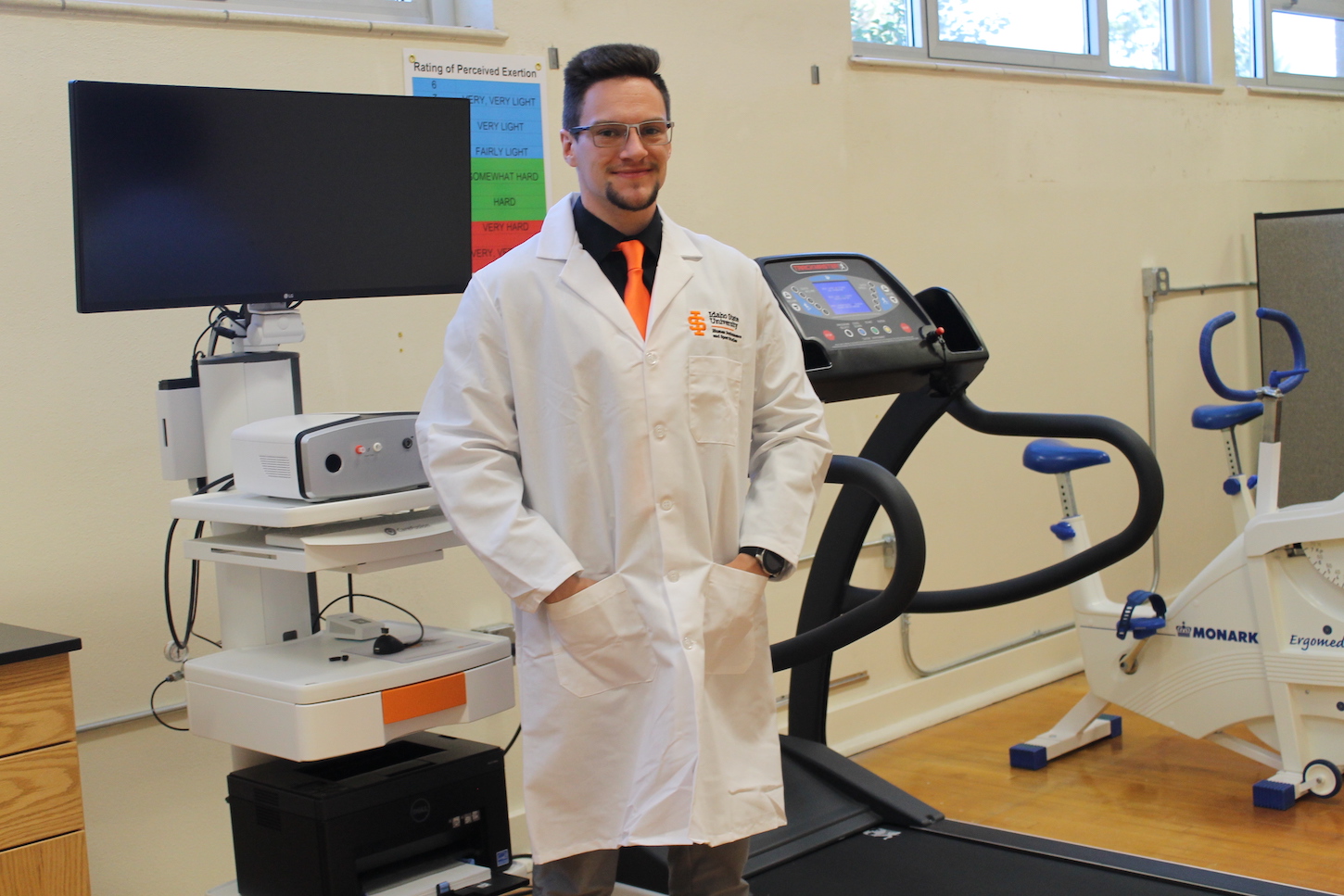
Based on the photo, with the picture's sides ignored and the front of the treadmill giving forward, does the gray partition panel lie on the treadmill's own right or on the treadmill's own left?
on the treadmill's own right

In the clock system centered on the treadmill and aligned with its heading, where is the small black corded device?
The small black corded device is roughly at 9 o'clock from the treadmill.

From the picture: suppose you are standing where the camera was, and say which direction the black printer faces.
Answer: facing the viewer and to the right of the viewer

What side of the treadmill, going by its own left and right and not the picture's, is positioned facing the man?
left

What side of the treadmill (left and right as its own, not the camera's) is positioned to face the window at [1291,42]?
right

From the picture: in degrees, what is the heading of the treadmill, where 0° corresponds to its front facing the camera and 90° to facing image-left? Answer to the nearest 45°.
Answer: approximately 135°

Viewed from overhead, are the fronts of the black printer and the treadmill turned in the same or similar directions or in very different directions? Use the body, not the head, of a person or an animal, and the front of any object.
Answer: very different directions

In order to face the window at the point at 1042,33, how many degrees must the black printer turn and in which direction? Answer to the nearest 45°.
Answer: approximately 90° to its left
